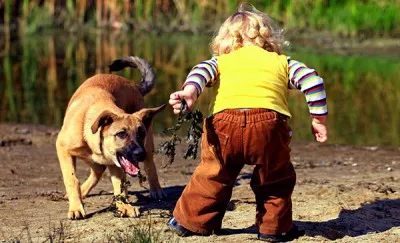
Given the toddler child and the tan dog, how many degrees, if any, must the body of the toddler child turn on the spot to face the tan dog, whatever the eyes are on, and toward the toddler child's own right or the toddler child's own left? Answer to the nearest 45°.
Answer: approximately 45° to the toddler child's own left

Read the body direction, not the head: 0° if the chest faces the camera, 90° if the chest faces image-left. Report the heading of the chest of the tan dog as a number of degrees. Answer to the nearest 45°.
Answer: approximately 0°

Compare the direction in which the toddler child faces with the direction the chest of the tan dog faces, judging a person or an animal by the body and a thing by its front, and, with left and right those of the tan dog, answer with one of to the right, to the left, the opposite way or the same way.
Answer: the opposite way

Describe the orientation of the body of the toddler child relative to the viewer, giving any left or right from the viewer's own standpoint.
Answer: facing away from the viewer

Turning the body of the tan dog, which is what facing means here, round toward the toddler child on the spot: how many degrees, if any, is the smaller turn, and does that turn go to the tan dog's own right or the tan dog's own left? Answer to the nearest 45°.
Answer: approximately 45° to the tan dog's own left

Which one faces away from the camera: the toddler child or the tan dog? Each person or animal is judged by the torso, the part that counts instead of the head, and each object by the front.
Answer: the toddler child

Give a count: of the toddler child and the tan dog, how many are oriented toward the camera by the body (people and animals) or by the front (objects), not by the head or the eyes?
1
